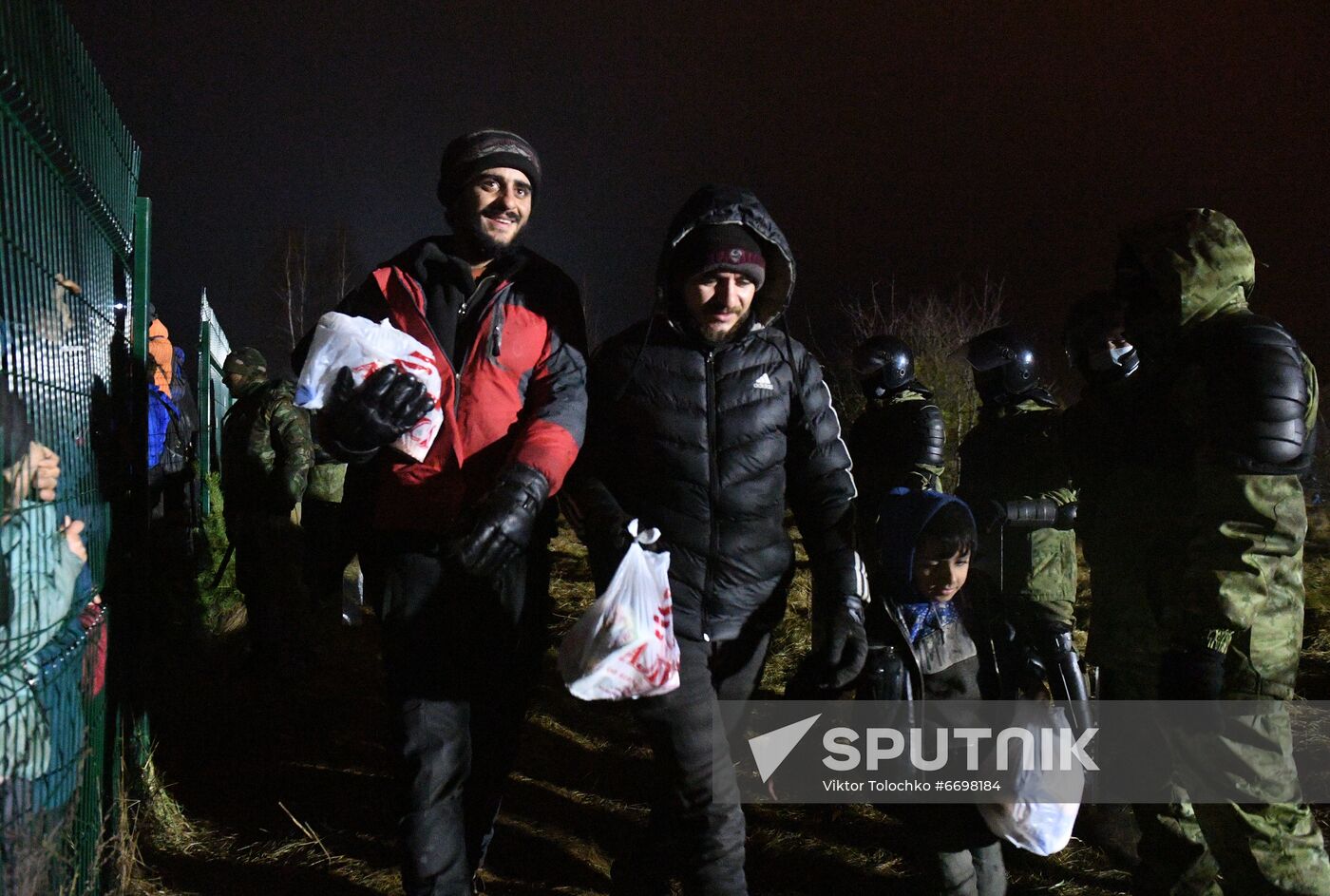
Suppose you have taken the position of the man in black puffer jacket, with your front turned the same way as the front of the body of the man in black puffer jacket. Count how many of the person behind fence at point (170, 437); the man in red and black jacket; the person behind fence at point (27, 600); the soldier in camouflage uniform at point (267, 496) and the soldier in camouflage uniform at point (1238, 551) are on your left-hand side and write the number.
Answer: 1

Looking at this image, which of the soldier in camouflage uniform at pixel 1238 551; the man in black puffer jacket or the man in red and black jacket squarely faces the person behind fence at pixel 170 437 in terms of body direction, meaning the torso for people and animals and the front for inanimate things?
the soldier in camouflage uniform

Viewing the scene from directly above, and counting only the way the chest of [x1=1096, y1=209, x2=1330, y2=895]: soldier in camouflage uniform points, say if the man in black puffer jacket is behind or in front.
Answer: in front

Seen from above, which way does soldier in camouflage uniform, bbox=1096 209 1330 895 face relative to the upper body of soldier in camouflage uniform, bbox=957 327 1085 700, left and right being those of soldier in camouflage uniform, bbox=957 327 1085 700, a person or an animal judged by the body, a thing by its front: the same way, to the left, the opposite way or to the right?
the same way

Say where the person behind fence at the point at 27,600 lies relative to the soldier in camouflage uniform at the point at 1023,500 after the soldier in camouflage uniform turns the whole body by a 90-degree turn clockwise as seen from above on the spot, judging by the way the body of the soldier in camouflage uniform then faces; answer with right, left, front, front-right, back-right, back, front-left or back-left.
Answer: back-left

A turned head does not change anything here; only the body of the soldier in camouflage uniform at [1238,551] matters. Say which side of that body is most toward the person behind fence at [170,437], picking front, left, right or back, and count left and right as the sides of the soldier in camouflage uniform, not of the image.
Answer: front

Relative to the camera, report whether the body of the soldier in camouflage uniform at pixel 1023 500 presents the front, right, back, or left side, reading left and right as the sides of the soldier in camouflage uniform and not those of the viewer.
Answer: left

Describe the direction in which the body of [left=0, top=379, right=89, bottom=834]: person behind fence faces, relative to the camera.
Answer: to the viewer's right

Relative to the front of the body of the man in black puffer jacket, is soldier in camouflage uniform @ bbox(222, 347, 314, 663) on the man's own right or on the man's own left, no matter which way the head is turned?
on the man's own right

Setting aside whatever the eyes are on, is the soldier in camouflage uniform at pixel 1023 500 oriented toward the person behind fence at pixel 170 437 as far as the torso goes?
yes

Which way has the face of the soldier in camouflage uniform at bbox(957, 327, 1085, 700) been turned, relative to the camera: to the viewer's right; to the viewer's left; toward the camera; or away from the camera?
to the viewer's left

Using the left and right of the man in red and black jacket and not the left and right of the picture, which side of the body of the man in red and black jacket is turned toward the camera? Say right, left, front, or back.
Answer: front

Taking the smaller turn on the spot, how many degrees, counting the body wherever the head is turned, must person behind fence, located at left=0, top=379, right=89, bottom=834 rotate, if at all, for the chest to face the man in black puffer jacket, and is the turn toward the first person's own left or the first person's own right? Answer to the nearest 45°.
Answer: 0° — they already face them

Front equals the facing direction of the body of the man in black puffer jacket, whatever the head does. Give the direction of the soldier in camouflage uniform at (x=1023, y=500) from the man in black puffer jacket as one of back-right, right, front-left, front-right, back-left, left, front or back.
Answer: back-left

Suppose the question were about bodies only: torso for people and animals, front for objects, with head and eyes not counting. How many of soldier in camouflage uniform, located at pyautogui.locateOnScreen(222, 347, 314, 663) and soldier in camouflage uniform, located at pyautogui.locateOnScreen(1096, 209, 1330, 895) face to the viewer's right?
0

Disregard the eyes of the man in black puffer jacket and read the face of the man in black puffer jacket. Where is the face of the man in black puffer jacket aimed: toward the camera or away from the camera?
toward the camera

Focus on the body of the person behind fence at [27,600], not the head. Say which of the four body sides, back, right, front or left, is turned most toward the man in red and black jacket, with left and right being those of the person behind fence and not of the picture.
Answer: front
